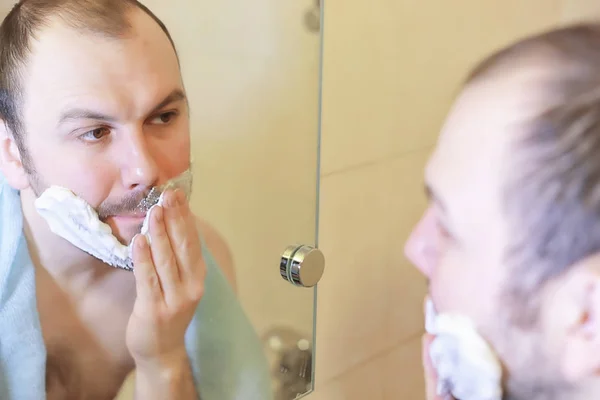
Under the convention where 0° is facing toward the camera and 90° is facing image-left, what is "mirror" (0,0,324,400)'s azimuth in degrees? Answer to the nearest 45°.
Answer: approximately 315°
